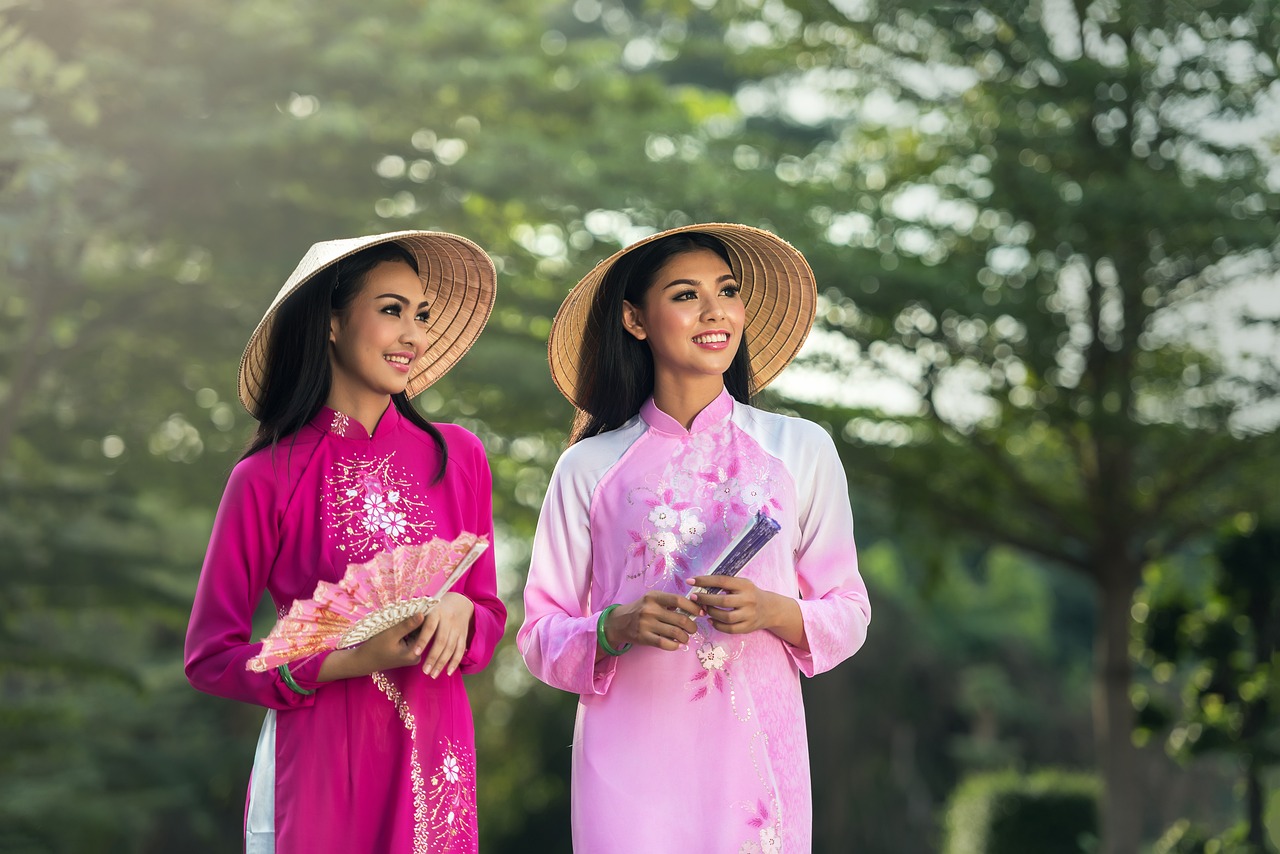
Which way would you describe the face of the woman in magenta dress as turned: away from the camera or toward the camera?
toward the camera

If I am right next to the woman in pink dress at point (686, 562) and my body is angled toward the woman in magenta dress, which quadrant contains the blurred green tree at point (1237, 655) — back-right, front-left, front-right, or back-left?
back-right

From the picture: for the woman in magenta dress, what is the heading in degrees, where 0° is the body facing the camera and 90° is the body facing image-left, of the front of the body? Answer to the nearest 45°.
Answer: approximately 315°

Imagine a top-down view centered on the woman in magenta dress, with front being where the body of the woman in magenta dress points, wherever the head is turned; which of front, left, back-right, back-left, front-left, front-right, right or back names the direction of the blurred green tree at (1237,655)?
left

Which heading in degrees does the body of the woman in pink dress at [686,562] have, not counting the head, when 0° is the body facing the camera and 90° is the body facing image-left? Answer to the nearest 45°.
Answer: approximately 0°

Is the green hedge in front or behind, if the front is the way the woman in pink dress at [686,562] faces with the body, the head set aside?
behind

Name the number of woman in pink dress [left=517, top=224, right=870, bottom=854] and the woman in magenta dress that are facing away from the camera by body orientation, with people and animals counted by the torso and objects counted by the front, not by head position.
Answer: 0

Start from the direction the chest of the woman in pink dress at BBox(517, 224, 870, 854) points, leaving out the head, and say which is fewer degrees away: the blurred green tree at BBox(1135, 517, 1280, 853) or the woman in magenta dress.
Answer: the woman in magenta dress

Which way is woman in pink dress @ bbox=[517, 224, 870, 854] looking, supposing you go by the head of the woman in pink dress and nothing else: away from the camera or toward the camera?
toward the camera

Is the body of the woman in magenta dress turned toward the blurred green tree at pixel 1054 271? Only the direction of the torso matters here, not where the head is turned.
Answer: no

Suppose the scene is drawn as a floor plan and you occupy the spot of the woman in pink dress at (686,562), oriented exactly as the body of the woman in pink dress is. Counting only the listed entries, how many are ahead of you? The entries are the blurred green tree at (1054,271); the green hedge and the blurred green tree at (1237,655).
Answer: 0

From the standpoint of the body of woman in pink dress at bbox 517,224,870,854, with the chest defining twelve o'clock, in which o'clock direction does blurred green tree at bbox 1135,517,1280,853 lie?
The blurred green tree is roughly at 7 o'clock from the woman in pink dress.

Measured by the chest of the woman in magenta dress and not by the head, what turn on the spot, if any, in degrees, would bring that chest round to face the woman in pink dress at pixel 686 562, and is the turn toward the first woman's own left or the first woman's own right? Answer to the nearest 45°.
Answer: approximately 45° to the first woman's own left
